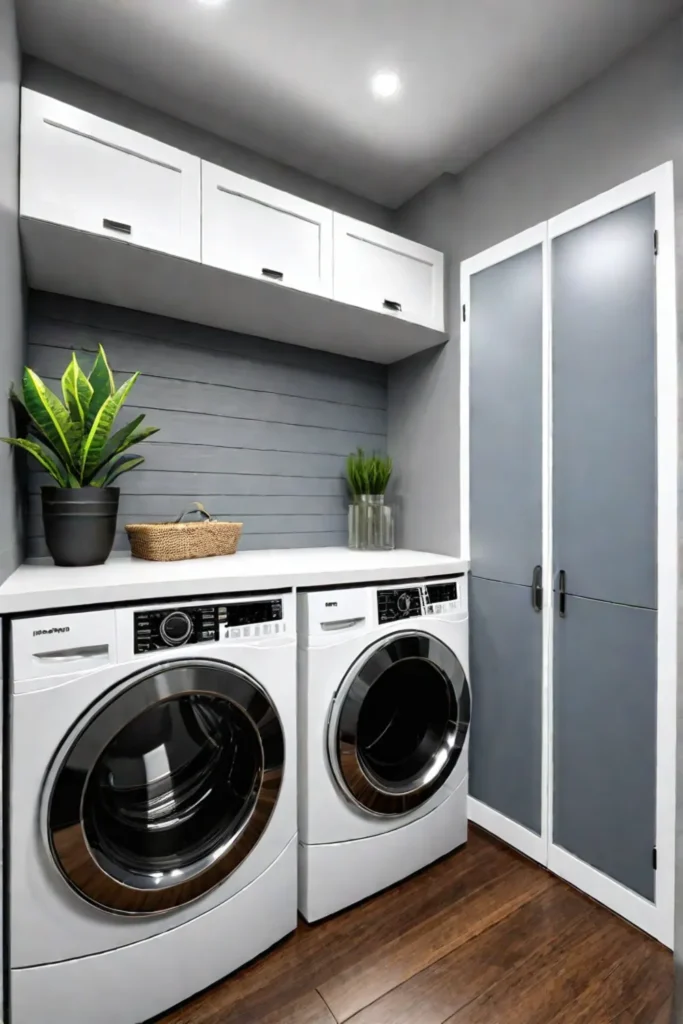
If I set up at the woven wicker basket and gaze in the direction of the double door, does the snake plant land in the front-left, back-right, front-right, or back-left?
back-right

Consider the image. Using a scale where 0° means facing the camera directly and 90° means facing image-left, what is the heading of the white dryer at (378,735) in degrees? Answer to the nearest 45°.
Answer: approximately 315°

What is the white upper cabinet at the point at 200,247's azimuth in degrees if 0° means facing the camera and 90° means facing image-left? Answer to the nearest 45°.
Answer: approximately 315°

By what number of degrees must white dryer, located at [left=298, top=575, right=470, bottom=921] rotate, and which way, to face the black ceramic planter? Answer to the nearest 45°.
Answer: approximately 135° to its right
